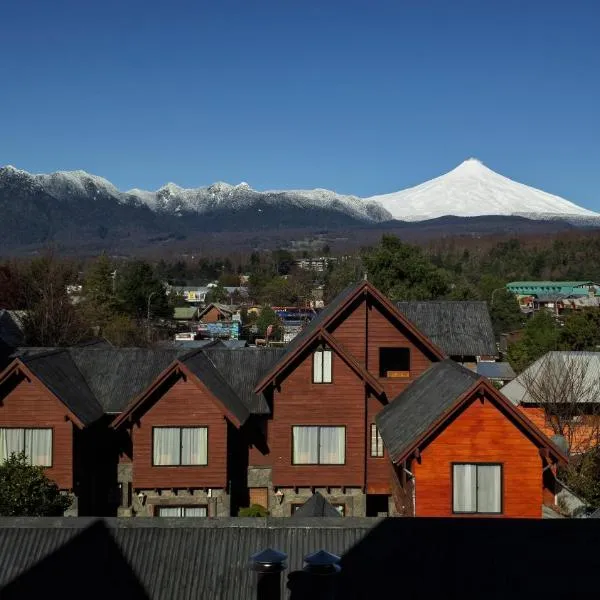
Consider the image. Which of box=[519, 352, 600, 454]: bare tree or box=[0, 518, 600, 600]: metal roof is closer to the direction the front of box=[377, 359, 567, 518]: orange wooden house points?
the metal roof

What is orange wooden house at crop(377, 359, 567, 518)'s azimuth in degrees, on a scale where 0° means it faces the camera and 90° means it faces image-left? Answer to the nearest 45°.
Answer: approximately 0°

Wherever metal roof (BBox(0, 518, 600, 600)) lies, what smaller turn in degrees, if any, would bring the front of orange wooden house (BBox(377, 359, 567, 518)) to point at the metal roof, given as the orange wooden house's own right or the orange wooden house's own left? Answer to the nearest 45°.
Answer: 0° — it already faces it

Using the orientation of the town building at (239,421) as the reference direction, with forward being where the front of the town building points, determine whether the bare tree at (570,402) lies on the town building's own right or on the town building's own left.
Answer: on the town building's own left
